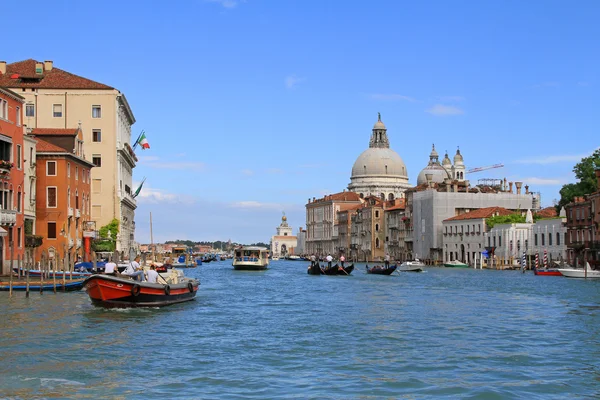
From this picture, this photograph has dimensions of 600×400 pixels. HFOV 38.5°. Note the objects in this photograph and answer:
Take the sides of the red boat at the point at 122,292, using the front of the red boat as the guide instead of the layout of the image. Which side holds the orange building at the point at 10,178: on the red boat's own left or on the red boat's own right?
on the red boat's own right

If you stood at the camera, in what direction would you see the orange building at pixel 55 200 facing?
facing to the right of the viewer

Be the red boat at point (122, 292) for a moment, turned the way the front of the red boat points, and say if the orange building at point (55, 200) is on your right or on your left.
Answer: on your right

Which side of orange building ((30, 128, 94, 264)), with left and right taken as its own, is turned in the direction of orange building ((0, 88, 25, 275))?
right

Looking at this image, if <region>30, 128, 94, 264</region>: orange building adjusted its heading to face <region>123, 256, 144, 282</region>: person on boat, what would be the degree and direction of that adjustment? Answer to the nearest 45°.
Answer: approximately 90° to its right

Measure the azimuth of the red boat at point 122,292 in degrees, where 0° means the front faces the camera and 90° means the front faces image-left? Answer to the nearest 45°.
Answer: approximately 45°

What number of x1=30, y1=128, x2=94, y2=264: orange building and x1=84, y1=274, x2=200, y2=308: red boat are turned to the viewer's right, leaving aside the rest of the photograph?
1
